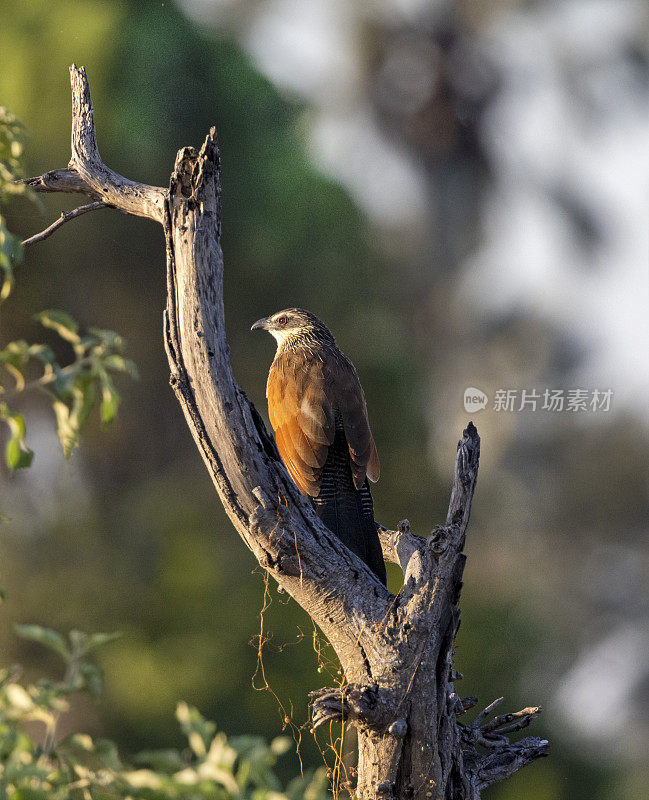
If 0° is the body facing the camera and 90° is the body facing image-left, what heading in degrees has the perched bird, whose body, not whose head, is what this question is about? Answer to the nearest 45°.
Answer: approximately 135°

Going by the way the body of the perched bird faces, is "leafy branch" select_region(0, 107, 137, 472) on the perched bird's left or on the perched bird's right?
on the perched bird's left
